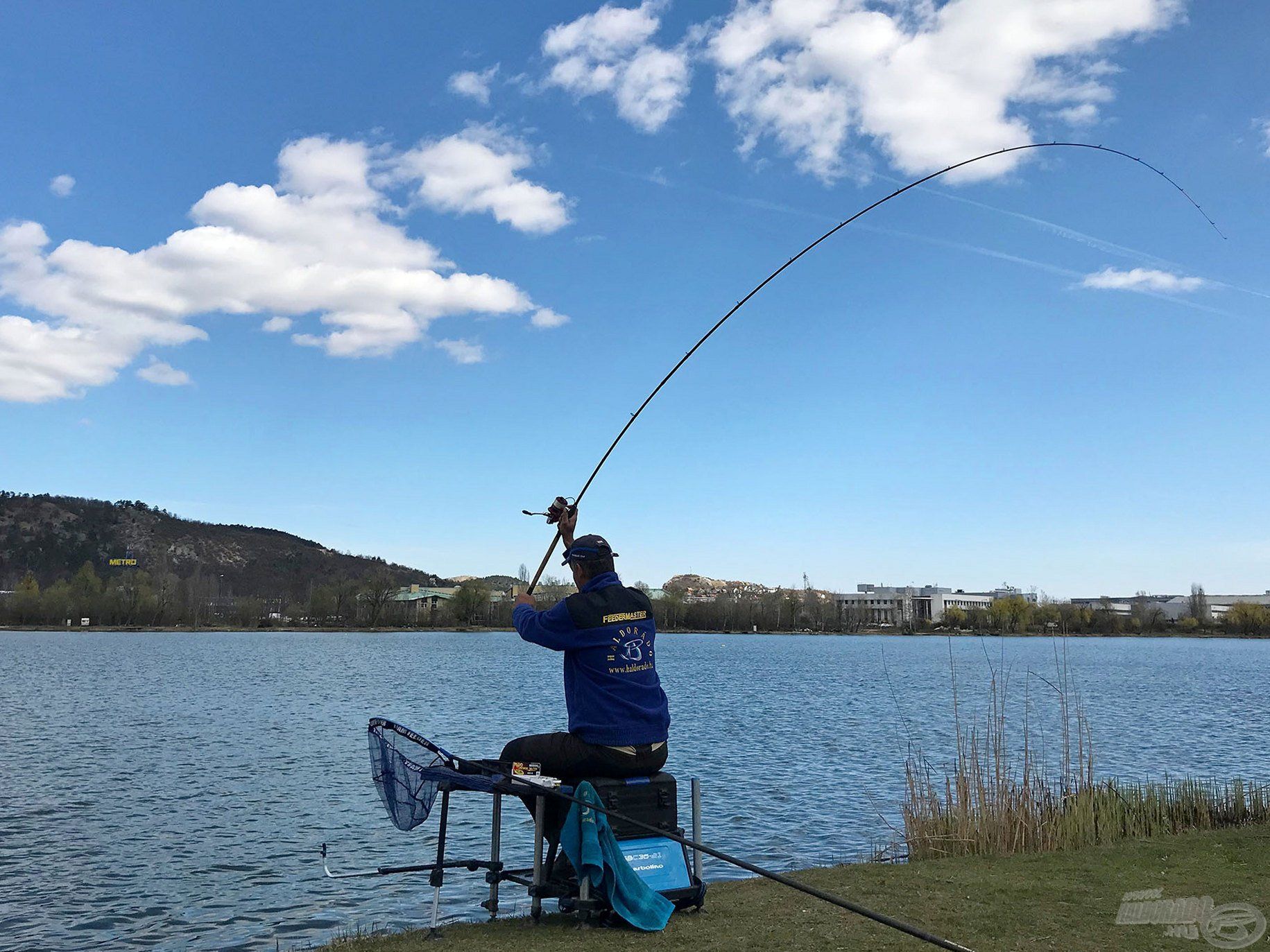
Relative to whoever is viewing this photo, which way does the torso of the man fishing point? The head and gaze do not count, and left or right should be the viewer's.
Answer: facing away from the viewer and to the left of the viewer

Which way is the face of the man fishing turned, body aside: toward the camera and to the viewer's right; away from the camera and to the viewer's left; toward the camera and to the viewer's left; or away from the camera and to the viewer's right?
away from the camera and to the viewer's left
